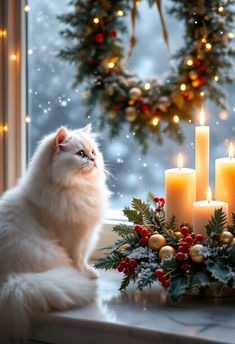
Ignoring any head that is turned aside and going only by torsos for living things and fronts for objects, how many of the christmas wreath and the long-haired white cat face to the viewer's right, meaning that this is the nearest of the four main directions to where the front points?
1

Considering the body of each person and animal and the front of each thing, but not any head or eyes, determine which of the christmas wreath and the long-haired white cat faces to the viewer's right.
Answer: the long-haired white cat

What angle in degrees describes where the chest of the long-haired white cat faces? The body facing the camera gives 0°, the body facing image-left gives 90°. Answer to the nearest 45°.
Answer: approximately 270°

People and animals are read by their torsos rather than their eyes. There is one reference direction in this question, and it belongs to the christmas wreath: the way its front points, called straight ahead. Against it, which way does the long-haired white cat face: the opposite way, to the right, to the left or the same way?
to the left
